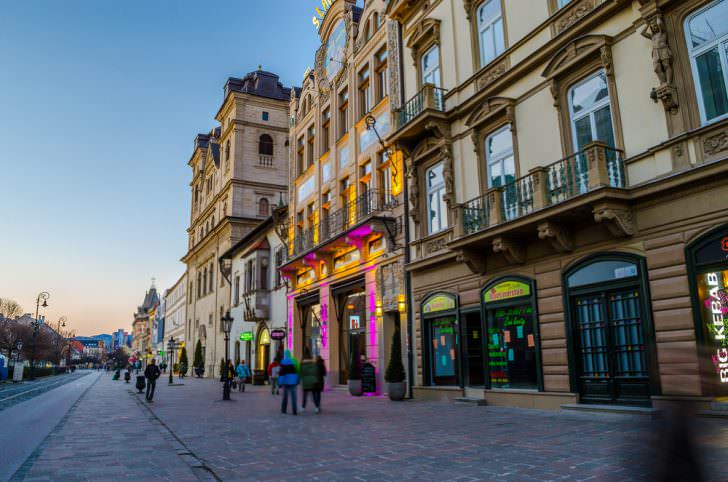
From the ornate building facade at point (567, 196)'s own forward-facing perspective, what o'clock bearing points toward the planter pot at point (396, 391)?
The planter pot is roughly at 3 o'clock from the ornate building facade.

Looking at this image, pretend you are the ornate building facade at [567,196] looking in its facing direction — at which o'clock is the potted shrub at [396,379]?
The potted shrub is roughly at 3 o'clock from the ornate building facade.

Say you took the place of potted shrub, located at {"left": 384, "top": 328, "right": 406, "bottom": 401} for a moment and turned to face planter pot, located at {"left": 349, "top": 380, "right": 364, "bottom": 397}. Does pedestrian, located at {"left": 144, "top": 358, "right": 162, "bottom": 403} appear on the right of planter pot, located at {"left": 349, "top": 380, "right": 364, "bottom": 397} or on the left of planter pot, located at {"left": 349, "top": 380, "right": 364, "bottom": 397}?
left

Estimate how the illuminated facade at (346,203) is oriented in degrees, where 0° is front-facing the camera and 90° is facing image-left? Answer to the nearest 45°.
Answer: approximately 45°

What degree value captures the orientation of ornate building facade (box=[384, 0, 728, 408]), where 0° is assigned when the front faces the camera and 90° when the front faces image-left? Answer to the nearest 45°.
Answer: approximately 45°

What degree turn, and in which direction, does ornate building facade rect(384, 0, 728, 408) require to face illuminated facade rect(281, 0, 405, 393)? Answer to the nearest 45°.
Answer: approximately 90° to its right

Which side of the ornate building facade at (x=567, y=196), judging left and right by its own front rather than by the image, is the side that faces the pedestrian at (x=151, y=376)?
right

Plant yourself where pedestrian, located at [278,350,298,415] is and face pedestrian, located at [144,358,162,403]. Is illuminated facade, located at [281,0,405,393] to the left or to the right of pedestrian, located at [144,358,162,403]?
right

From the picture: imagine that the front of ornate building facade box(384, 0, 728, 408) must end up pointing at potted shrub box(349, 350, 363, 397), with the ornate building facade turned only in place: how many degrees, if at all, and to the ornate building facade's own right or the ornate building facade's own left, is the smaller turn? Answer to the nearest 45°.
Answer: approximately 90° to the ornate building facade's own right
